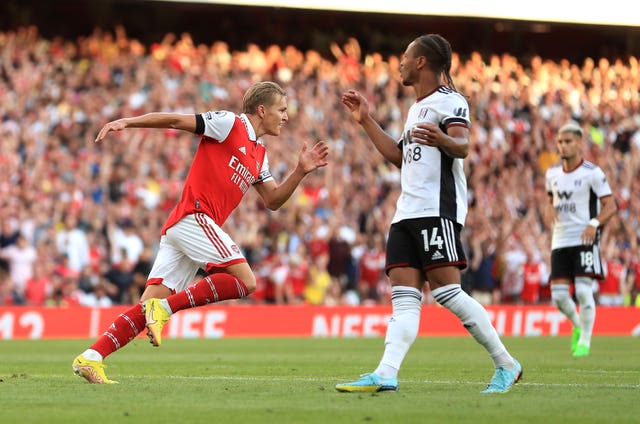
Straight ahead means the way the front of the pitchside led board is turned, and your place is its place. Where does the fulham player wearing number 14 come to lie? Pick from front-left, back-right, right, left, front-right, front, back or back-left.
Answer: front

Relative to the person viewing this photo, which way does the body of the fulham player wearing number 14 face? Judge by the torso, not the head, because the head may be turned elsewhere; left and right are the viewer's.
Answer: facing the viewer and to the left of the viewer

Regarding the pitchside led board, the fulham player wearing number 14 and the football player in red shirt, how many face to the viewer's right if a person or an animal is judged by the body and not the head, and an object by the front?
1

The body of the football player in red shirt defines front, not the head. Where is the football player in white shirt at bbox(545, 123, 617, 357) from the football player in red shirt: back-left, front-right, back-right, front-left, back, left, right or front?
front-left

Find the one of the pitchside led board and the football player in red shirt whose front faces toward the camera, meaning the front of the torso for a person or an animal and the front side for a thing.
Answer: the pitchside led board

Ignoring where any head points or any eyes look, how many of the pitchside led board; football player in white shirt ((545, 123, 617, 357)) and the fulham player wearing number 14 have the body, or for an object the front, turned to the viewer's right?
0

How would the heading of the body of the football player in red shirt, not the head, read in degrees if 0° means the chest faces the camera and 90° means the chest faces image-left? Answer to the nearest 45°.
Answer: approximately 270°

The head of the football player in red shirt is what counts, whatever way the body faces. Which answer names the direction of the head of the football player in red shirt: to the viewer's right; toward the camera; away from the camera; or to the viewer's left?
to the viewer's right

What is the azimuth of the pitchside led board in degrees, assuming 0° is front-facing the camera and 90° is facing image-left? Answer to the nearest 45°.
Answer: approximately 0°

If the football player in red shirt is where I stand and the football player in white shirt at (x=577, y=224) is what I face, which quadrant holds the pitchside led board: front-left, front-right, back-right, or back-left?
front-left

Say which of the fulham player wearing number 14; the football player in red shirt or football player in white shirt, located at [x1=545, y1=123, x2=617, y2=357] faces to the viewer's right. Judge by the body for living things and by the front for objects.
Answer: the football player in red shirt

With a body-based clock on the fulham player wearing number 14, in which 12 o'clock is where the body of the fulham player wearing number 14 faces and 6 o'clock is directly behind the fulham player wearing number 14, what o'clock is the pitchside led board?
The pitchside led board is roughly at 4 o'clock from the fulham player wearing number 14.

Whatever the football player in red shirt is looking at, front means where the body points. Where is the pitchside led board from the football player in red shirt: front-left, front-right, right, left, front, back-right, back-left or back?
left

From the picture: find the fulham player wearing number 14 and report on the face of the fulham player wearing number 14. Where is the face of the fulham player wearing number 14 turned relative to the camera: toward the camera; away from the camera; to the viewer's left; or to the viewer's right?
to the viewer's left
